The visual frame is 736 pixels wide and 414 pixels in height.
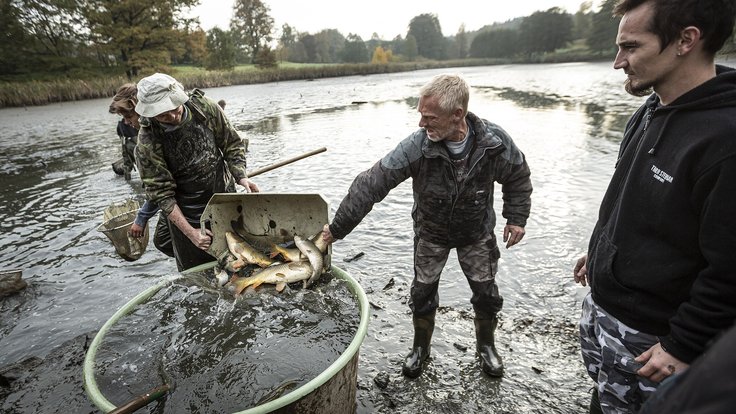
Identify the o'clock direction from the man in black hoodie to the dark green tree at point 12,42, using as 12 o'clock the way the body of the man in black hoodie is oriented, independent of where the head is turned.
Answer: The dark green tree is roughly at 2 o'clock from the man in black hoodie.

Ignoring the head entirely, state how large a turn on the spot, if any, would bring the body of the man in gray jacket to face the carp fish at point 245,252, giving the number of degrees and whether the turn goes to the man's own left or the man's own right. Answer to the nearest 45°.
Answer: approximately 90° to the man's own right

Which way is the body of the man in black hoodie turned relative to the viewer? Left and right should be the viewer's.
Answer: facing the viewer and to the left of the viewer

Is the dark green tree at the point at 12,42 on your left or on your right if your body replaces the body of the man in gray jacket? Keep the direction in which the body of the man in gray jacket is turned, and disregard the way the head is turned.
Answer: on your right

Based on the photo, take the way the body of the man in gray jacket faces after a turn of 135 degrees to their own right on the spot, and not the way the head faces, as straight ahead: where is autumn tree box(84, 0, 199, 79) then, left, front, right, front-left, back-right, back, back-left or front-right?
front

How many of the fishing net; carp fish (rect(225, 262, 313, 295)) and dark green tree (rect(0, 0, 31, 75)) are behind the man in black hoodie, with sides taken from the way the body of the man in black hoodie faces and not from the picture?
0

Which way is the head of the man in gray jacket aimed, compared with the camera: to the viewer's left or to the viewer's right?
to the viewer's left

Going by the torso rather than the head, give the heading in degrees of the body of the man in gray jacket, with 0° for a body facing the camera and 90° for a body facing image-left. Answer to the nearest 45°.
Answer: approximately 0°

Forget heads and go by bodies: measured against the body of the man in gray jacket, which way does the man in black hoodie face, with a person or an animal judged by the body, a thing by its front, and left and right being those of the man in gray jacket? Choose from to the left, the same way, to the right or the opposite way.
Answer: to the right

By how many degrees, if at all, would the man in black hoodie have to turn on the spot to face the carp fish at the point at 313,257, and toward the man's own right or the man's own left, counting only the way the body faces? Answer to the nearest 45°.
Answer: approximately 45° to the man's own right

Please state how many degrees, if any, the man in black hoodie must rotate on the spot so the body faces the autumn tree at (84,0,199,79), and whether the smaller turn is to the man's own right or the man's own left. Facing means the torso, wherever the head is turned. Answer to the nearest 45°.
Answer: approximately 45° to the man's own right

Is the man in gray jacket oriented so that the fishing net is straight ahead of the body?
no

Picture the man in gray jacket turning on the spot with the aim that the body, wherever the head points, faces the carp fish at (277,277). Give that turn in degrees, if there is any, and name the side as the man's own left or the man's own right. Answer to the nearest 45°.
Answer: approximately 90° to the man's own right

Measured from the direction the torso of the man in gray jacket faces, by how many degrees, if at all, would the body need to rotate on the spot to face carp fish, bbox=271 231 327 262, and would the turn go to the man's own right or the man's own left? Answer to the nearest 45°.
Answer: approximately 90° to the man's own right

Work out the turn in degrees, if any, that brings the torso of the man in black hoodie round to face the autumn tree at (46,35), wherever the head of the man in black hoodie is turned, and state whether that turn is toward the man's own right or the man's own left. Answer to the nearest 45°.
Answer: approximately 45° to the man's own right

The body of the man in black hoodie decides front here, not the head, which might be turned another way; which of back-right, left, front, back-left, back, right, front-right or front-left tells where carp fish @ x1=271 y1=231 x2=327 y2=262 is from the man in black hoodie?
front-right

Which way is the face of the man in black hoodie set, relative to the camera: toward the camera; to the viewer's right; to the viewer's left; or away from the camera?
to the viewer's left

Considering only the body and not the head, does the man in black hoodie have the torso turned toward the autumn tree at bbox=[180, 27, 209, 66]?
no

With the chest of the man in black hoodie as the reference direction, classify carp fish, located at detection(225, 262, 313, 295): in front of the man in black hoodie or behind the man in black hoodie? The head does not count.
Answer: in front

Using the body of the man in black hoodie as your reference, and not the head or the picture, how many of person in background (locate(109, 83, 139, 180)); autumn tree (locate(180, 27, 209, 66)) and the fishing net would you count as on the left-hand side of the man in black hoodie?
0
